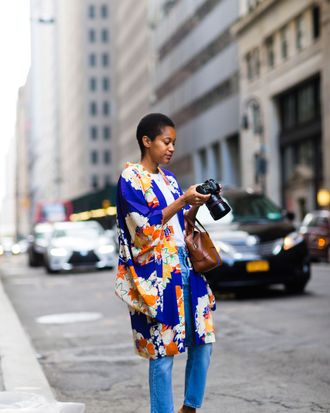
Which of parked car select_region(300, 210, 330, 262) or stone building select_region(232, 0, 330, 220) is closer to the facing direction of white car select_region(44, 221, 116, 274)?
the parked car

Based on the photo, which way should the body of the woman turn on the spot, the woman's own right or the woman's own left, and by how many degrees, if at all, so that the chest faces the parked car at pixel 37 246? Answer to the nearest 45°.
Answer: approximately 135° to the woman's own left

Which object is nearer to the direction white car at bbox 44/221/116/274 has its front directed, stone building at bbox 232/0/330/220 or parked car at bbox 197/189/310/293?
the parked car

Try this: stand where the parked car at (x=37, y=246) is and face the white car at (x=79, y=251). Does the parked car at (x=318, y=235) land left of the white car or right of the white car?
left

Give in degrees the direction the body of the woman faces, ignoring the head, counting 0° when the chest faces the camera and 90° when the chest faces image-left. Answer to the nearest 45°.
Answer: approximately 315°

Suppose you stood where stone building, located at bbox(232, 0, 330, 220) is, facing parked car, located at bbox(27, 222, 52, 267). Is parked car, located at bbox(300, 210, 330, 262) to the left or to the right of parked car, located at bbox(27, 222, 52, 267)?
left

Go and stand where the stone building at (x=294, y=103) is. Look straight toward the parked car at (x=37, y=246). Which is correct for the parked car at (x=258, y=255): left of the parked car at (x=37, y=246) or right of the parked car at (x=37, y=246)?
left

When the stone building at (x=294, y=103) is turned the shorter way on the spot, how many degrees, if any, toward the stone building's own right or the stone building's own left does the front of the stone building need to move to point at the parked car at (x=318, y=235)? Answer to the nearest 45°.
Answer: approximately 45° to the stone building's own left
